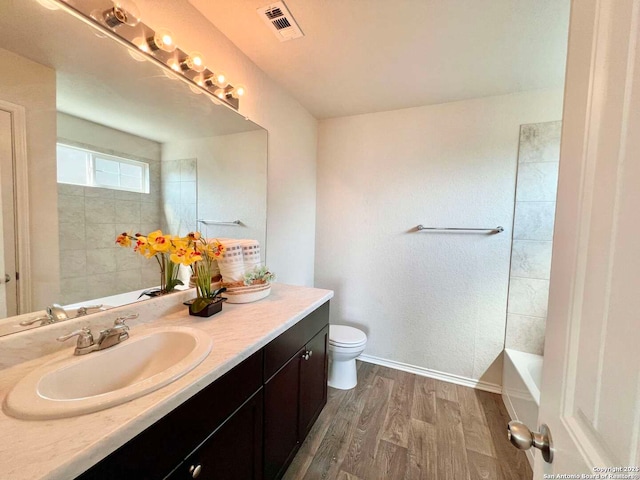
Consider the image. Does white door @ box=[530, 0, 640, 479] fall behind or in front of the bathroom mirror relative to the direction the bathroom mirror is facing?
in front

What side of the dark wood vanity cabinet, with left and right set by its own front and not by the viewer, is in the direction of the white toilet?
left

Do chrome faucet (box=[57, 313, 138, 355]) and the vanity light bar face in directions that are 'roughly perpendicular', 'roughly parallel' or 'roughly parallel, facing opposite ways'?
roughly parallel

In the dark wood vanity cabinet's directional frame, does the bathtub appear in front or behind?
in front

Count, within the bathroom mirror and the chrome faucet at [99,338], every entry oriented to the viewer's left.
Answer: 0

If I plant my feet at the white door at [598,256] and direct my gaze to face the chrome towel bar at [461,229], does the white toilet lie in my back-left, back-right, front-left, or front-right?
front-left

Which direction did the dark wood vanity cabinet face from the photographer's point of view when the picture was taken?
facing the viewer and to the right of the viewer

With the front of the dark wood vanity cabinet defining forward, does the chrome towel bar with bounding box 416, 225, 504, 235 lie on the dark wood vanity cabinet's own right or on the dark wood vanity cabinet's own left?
on the dark wood vanity cabinet's own left

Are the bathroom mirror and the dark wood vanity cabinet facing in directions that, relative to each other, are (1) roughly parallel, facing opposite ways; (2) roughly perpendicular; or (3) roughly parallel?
roughly parallel

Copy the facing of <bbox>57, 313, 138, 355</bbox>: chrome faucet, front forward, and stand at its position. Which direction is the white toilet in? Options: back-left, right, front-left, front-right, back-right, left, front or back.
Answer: front-left

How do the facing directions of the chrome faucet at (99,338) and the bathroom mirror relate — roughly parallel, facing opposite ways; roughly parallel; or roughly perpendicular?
roughly parallel
